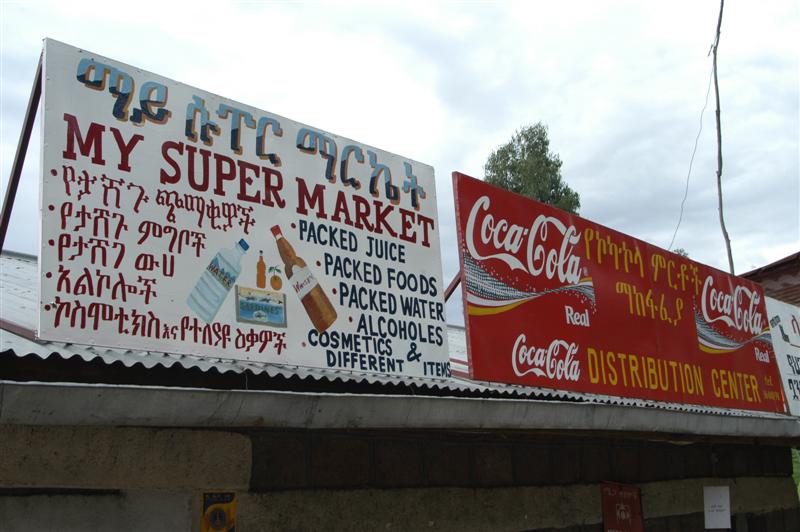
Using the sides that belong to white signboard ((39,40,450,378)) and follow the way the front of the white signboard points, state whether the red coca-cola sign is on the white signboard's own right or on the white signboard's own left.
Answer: on the white signboard's own left

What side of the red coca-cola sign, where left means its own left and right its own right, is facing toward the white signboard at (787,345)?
left

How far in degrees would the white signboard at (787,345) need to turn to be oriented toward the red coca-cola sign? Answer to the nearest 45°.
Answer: approximately 45° to its right

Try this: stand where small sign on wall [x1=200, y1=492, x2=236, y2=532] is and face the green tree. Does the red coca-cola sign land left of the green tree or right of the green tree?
right

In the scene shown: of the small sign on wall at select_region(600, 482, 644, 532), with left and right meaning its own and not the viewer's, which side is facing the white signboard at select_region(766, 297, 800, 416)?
left

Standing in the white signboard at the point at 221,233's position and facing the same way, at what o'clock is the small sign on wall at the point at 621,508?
The small sign on wall is roughly at 9 o'clock from the white signboard.

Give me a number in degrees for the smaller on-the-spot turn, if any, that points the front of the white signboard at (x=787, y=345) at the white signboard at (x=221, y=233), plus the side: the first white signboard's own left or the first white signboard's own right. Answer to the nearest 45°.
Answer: approximately 45° to the first white signboard's own right

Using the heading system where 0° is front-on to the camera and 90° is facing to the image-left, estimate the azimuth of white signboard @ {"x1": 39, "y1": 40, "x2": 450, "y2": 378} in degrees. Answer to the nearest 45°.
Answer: approximately 315°

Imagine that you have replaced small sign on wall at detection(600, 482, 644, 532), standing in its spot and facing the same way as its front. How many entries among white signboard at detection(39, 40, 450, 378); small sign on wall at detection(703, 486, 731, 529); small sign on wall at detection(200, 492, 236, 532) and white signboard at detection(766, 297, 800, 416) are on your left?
2

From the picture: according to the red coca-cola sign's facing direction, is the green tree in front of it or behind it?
behind
